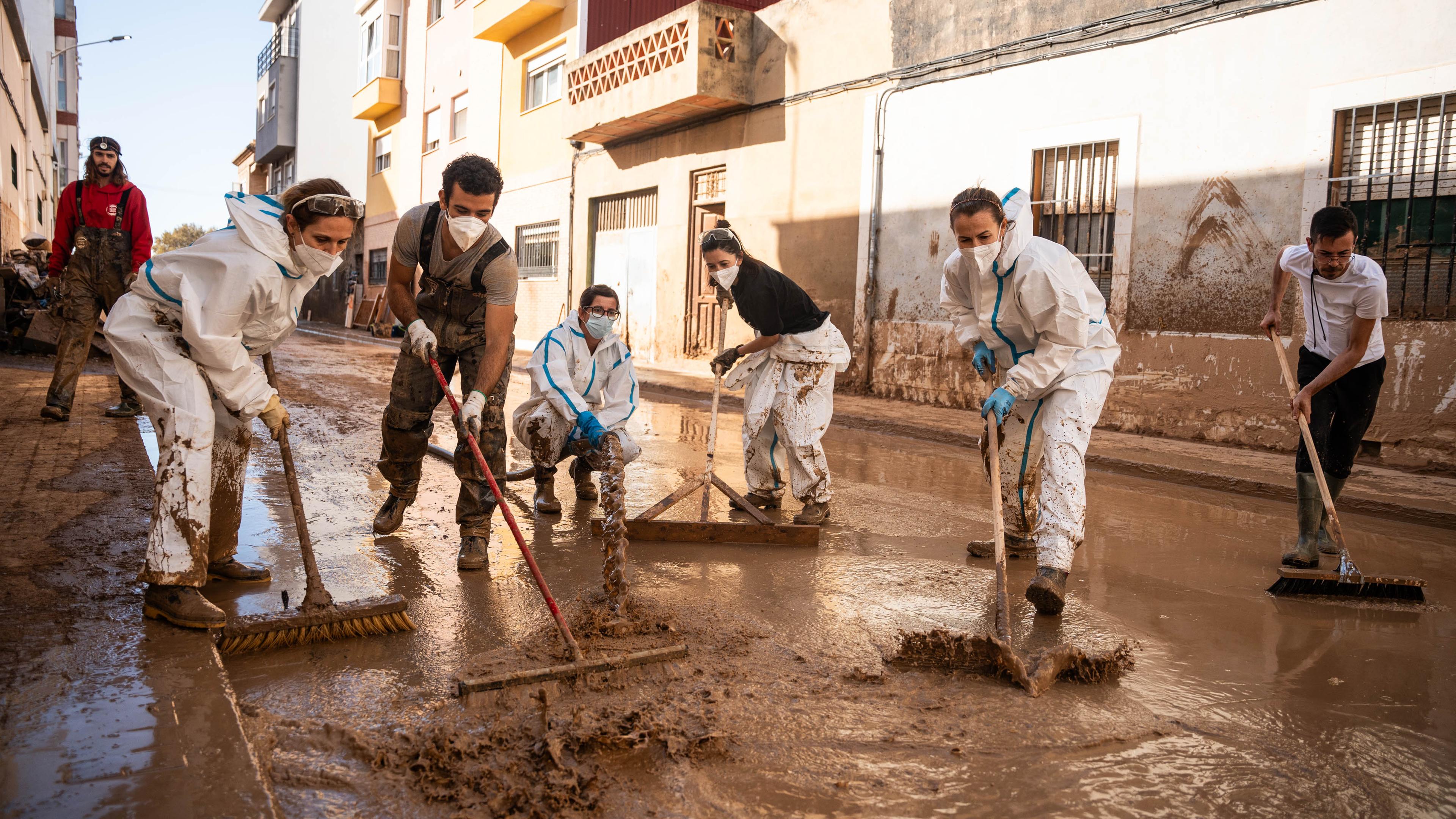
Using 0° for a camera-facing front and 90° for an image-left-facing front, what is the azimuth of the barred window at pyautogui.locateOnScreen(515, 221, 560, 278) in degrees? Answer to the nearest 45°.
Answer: approximately 45°

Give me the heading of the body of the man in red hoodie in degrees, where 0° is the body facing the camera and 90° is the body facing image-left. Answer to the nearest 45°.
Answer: approximately 0°

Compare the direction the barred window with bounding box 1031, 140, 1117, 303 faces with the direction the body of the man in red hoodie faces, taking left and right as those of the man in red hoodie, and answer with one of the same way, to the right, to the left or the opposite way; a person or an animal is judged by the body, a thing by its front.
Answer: to the right

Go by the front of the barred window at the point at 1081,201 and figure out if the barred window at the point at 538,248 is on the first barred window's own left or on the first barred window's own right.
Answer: on the first barred window's own right

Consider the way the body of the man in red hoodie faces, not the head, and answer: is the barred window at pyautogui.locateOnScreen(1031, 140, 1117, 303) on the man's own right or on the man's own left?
on the man's own left

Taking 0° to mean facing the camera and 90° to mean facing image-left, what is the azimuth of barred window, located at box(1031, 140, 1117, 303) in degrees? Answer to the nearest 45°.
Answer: approximately 45°

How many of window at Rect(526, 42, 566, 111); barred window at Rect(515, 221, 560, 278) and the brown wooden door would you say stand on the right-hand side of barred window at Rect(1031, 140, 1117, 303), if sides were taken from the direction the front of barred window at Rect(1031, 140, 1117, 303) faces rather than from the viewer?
3
